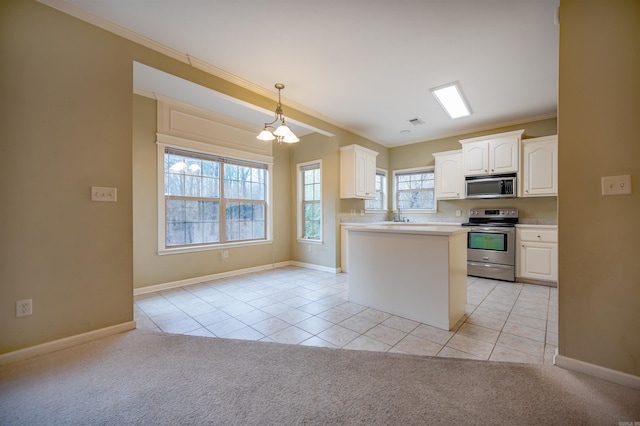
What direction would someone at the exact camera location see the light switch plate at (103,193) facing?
facing the viewer

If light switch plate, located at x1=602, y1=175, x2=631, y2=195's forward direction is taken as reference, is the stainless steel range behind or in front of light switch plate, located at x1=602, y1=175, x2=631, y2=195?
behind

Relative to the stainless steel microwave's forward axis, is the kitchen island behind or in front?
in front

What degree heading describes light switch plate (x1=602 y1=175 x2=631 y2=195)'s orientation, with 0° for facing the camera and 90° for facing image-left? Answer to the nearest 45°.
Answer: approximately 0°

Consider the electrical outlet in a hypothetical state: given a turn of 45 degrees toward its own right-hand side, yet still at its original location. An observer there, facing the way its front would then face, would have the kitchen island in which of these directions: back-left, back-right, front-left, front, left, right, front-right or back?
left

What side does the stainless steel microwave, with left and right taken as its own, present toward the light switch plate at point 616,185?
front

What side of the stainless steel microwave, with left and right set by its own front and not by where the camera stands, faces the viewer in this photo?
front

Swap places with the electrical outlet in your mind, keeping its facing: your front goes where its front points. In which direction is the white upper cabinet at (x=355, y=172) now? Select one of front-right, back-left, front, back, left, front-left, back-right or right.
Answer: left

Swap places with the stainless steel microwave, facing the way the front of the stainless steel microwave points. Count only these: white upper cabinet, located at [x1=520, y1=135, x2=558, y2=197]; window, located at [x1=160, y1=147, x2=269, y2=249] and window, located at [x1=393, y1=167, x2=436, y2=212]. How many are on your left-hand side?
1

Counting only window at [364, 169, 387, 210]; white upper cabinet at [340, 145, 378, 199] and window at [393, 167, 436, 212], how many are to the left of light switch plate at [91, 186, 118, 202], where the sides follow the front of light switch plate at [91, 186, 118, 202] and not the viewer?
3
